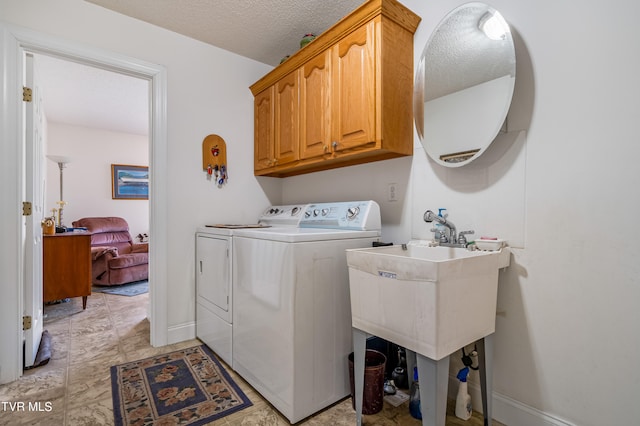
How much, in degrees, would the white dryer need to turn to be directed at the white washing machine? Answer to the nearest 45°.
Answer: approximately 90° to its left

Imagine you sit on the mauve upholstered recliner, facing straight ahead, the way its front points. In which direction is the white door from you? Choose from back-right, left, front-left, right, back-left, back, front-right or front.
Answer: front-right

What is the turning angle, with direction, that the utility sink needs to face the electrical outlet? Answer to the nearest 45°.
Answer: approximately 135° to its right

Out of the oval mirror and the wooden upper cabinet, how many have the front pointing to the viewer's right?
0

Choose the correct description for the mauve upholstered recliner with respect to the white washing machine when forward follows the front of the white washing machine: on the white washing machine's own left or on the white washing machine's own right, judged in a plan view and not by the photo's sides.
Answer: on the white washing machine's own right

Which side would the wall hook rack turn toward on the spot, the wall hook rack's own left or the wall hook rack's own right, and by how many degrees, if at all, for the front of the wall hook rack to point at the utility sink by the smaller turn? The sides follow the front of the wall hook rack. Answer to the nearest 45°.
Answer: approximately 45° to the wall hook rack's own left

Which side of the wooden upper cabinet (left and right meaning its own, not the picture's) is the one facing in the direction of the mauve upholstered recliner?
right

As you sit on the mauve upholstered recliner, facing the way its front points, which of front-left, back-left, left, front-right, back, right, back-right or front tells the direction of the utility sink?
front-right
